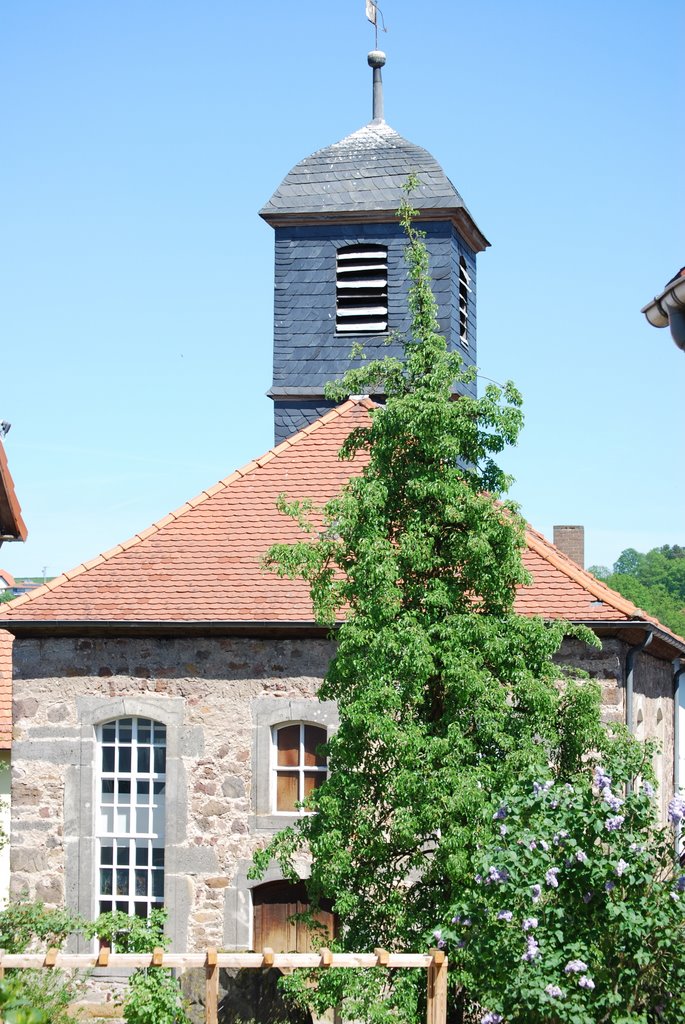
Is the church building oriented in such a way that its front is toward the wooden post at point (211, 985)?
yes

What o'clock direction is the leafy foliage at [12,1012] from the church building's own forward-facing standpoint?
The leafy foliage is roughly at 12 o'clock from the church building.

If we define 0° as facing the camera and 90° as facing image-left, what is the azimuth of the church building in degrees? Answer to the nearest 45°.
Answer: approximately 0°
